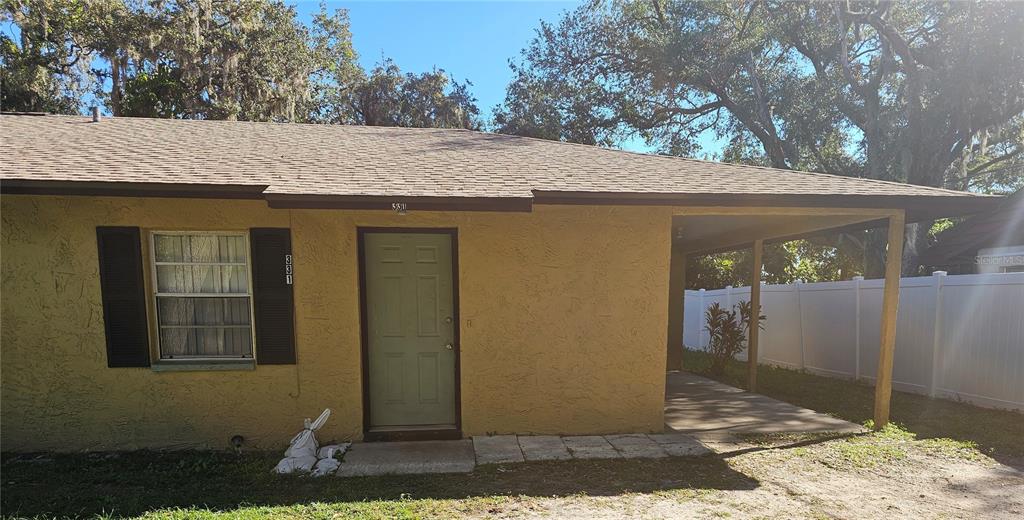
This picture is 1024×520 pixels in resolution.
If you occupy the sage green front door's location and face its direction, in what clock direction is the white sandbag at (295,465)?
The white sandbag is roughly at 2 o'clock from the sage green front door.

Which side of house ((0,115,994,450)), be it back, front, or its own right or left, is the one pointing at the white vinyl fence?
left

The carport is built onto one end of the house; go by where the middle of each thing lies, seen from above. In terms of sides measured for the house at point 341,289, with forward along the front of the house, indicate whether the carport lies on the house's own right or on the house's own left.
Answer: on the house's own left

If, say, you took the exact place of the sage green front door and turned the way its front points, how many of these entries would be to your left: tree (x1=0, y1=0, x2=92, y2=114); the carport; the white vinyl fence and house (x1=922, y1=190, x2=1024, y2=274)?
3

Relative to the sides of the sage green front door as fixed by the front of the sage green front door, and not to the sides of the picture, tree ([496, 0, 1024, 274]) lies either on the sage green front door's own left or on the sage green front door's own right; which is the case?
on the sage green front door's own left

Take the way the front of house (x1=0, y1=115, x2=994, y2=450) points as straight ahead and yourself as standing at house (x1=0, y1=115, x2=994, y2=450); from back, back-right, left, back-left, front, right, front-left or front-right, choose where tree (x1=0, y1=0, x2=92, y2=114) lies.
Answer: back-right

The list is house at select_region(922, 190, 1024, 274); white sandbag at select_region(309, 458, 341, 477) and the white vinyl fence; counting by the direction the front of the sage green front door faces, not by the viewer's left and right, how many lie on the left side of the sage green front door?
2

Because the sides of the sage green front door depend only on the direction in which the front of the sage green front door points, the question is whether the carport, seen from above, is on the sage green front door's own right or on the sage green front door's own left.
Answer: on the sage green front door's own left

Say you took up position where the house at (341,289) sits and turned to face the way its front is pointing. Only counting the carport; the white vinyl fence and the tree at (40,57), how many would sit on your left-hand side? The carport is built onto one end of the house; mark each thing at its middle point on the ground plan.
2

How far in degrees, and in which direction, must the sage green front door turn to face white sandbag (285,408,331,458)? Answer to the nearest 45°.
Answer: approximately 45° to its right

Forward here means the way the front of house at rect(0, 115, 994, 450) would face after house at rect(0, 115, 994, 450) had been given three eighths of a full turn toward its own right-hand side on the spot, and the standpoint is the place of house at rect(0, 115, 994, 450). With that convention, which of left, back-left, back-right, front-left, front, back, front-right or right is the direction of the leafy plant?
right

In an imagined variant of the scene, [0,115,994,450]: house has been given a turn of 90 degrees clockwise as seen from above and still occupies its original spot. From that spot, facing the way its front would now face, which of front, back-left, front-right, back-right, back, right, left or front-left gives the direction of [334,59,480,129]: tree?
right

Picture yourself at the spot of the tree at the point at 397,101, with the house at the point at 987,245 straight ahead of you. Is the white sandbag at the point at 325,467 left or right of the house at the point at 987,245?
right

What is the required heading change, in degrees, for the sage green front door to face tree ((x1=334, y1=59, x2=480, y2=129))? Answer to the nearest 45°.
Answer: approximately 180°

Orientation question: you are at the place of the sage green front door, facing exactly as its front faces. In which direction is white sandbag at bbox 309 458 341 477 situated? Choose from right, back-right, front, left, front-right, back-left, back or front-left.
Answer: front-right

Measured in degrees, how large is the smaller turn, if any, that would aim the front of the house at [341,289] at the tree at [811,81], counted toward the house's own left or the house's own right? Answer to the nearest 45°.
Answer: approximately 135° to the house's own left

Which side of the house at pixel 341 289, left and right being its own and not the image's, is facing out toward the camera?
front
